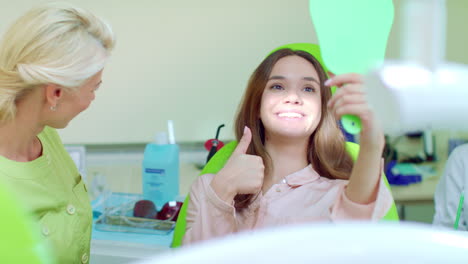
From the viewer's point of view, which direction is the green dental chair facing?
toward the camera

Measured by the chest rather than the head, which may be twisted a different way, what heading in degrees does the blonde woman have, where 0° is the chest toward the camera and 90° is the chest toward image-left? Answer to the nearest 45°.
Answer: approximately 315°

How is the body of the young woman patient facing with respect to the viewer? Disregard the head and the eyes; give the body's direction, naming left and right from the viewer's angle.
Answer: facing the viewer

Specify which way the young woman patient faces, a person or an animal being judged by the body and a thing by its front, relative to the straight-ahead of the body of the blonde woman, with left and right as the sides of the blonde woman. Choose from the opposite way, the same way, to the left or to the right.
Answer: to the right

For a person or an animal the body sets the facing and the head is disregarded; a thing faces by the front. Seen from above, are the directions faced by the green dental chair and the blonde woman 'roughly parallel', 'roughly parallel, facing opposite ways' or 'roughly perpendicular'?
roughly perpendicular

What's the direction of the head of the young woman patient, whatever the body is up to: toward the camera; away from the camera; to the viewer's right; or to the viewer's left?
toward the camera
